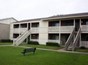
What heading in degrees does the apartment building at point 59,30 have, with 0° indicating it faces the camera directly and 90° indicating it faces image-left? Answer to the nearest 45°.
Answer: approximately 45°
